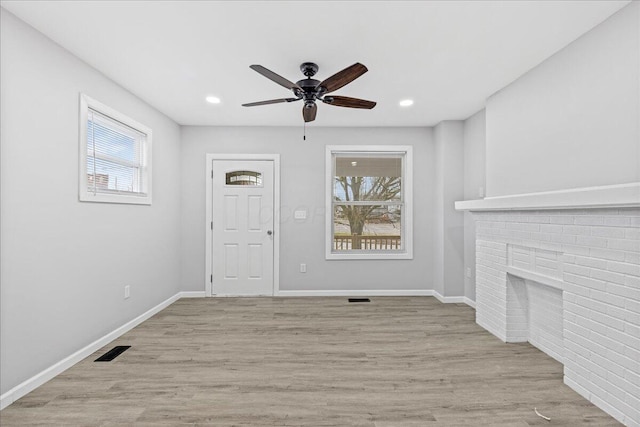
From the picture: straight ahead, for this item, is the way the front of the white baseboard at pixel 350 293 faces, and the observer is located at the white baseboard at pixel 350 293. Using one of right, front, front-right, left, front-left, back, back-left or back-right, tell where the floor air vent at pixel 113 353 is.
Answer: front-right

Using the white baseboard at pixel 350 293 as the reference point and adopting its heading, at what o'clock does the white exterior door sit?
The white exterior door is roughly at 3 o'clock from the white baseboard.

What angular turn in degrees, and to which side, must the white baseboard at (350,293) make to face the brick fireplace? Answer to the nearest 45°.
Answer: approximately 45° to its left

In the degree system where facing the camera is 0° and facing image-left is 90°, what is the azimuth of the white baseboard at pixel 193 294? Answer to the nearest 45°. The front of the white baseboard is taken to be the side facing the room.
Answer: approximately 0°

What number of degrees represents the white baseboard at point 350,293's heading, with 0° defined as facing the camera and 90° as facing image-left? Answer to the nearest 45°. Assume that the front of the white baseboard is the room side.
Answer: approximately 0°

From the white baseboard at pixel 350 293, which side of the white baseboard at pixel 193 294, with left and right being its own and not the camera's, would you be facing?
left

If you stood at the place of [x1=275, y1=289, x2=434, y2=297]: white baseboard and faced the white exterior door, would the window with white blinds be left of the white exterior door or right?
left

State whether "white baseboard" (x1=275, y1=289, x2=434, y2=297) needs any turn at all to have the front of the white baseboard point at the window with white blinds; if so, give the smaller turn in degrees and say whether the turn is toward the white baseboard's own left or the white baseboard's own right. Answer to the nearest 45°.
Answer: approximately 45° to the white baseboard's own right

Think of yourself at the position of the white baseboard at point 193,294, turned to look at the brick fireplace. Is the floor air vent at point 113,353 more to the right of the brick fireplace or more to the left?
right

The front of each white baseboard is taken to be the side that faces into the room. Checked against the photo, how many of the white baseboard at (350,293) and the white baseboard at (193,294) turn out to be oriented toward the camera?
2

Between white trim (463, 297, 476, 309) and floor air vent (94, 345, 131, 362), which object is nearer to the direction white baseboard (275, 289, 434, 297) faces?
the floor air vent

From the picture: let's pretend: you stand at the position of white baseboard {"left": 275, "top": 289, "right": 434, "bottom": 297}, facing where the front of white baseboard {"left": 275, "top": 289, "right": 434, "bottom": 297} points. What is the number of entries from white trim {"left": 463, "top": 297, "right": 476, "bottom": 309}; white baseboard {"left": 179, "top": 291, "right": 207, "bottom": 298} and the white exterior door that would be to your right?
2

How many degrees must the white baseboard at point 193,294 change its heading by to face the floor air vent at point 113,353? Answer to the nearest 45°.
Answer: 0° — it already faces it
